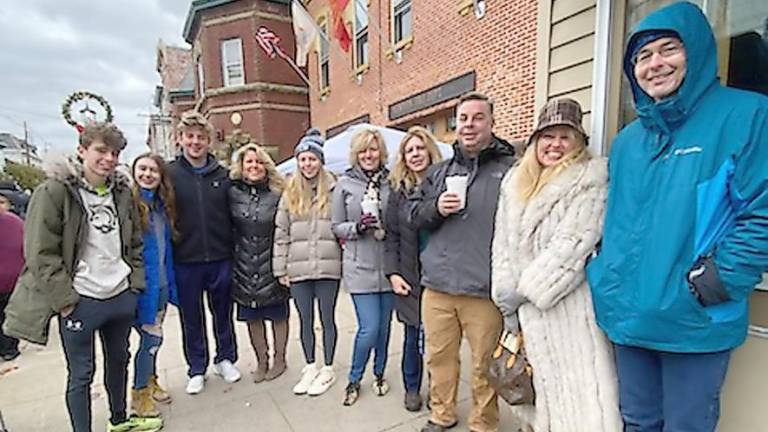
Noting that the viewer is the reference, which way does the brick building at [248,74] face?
facing the viewer and to the left of the viewer

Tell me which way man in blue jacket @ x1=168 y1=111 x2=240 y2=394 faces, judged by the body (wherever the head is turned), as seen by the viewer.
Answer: toward the camera

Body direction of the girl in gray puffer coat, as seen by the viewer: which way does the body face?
toward the camera

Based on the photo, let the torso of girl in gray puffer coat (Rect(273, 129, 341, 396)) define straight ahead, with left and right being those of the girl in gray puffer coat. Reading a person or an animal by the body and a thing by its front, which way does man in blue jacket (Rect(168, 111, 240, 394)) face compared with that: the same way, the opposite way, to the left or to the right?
the same way

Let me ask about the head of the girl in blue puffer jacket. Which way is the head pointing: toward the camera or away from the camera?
toward the camera

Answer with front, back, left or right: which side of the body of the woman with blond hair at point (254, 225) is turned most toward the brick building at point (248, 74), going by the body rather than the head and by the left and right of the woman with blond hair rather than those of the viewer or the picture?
back

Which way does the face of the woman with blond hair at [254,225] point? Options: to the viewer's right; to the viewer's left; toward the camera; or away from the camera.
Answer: toward the camera

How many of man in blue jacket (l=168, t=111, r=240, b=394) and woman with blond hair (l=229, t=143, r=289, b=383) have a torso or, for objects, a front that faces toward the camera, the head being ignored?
2

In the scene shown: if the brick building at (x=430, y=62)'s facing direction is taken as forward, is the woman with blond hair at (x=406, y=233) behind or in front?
in front

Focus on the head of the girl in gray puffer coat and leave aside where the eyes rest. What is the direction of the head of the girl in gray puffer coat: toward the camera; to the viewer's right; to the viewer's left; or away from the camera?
toward the camera

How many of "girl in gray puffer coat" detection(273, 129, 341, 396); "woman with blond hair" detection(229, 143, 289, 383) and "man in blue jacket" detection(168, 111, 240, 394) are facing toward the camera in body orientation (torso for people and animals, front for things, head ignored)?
3

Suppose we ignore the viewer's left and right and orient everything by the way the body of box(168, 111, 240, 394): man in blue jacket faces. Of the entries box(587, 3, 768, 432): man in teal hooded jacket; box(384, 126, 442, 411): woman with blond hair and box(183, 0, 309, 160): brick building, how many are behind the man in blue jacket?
1

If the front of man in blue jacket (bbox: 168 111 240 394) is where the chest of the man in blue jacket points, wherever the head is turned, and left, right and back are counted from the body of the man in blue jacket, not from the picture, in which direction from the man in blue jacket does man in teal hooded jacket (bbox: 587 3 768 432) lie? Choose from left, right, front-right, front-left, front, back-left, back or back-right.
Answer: front-left

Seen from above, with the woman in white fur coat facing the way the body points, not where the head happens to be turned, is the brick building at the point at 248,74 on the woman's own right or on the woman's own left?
on the woman's own right
